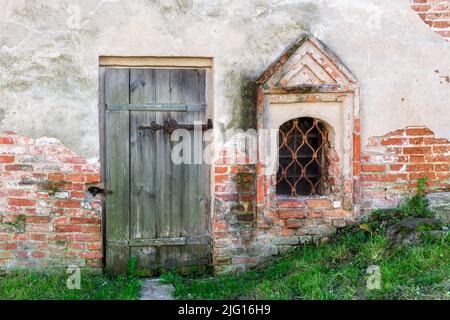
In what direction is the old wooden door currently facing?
toward the camera
